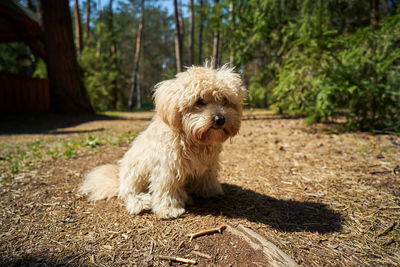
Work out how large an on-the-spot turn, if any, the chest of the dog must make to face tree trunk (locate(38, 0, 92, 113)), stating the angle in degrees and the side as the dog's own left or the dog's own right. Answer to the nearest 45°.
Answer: approximately 180°

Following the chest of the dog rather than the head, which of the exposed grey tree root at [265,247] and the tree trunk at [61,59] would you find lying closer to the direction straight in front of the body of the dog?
the exposed grey tree root

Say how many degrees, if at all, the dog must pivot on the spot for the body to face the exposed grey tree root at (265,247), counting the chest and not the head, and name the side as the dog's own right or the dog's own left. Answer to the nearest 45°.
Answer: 0° — it already faces it

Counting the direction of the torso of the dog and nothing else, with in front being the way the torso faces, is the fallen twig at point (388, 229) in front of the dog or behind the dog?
in front

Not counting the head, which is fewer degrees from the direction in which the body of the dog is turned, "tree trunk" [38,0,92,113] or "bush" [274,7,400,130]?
the bush

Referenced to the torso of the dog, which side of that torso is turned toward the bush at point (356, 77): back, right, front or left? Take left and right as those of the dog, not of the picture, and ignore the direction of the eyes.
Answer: left

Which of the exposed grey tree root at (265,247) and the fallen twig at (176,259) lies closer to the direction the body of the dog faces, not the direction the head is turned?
the exposed grey tree root

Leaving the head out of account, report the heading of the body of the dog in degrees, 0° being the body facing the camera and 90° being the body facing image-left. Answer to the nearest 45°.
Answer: approximately 315°
